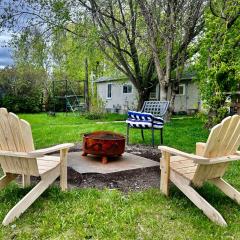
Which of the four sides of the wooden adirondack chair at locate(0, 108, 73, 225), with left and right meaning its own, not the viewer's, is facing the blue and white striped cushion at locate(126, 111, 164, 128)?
front

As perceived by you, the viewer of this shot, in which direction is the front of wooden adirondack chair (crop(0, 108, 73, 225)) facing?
facing away from the viewer and to the right of the viewer

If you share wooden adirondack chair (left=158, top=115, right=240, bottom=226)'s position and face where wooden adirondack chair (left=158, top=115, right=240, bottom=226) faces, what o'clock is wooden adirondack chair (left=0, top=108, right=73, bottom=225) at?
wooden adirondack chair (left=0, top=108, right=73, bottom=225) is roughly at 10 o'clock from wooden adirondack chair (left=158, top=115, right=240, bottom=226).

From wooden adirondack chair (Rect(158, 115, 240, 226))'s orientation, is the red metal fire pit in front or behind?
in front

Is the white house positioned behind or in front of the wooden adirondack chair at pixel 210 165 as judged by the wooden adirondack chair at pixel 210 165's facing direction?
in front

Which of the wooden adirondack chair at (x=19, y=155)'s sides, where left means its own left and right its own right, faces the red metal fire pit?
front
